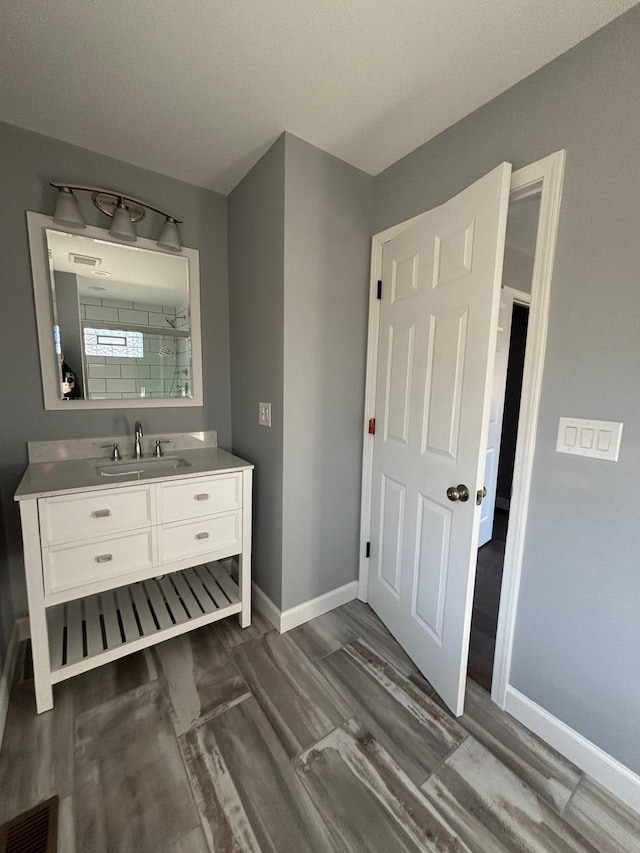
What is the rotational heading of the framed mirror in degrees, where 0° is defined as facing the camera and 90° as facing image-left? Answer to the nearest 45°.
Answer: approximately 315°

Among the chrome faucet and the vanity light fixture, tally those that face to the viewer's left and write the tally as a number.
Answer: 0

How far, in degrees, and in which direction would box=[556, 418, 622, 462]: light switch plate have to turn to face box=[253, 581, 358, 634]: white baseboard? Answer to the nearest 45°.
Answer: approximately 45° to its right

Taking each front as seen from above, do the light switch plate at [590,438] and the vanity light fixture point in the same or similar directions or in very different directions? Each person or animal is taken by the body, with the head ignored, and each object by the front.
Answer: very different directions

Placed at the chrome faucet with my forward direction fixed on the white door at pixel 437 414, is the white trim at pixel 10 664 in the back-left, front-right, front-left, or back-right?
back-right

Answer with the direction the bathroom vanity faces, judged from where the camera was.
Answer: facing the viewer and to the right of the viewer

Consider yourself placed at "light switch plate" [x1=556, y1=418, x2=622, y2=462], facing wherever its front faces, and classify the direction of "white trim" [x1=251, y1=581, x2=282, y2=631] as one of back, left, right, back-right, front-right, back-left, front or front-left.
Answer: front-right

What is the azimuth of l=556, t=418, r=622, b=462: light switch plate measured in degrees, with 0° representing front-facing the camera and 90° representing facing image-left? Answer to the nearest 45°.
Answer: approximately 45°

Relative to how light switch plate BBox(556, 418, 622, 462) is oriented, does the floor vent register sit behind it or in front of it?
in front

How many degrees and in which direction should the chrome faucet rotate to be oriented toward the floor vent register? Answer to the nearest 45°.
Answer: approximately 45° to its right

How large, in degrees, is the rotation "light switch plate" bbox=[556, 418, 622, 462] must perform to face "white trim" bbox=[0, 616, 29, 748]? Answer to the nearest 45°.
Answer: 0° — it already faces it
